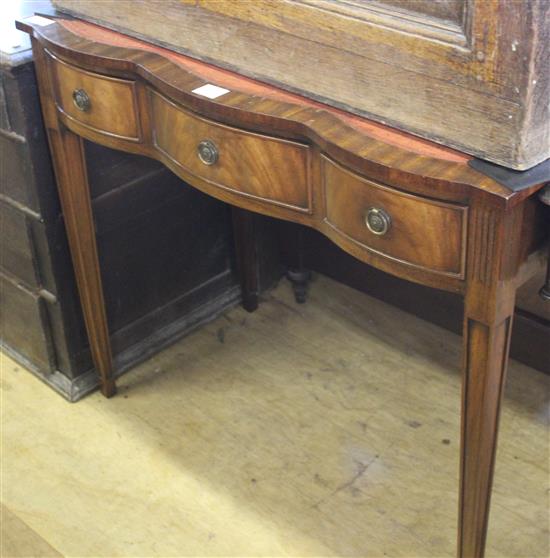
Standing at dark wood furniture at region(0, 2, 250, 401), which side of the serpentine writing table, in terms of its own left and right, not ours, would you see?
right

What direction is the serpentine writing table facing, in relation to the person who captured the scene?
facing the viewer and to the left of the viewer

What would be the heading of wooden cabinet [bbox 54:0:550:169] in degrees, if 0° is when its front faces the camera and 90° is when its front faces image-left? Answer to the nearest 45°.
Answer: approximately 45°
